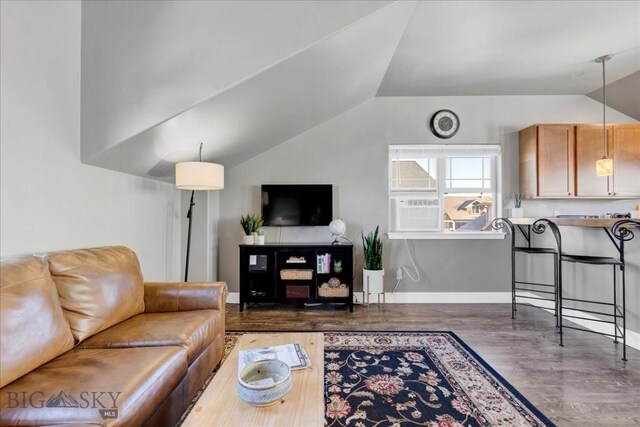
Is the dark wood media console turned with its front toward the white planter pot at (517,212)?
no

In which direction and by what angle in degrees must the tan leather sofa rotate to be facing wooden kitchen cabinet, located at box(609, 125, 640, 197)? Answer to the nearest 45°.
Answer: approximately 45° to its left

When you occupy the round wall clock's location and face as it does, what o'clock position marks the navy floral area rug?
The navy floral area rug is roughly at 12 o'clock from the round wall clock.

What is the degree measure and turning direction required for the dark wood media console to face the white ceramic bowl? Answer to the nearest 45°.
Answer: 0° — it already faces it

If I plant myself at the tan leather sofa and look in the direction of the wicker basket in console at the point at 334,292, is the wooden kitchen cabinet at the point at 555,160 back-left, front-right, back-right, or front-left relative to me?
front-right

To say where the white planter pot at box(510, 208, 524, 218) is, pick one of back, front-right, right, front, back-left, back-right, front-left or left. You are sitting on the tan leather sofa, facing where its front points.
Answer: front-left

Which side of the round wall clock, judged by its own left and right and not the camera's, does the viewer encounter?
front

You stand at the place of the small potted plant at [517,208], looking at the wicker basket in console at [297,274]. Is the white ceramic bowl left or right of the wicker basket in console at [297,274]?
left

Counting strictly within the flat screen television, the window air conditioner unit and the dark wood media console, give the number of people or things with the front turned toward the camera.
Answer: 3

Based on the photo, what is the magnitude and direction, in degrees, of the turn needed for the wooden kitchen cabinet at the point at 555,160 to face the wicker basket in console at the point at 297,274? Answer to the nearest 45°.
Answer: approximately 90° to its right

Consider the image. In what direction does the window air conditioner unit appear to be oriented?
toward the camera

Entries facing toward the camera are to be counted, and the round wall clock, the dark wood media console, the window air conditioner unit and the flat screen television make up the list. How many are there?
4

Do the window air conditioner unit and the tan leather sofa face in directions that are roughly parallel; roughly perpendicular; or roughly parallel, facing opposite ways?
roughly perpendicular

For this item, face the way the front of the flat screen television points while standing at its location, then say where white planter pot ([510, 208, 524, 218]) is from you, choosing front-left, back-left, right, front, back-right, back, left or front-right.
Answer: left

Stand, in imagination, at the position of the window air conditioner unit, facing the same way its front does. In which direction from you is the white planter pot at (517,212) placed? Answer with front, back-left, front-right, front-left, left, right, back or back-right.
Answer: left

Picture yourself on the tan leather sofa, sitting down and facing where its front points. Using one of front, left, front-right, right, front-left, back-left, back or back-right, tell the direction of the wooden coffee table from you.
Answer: front

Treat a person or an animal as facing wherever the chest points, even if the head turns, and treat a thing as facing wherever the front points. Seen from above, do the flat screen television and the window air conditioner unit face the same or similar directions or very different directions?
same or similar directions

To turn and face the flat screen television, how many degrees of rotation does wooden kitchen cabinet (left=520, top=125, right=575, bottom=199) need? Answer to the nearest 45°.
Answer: approximately 90° to its right
